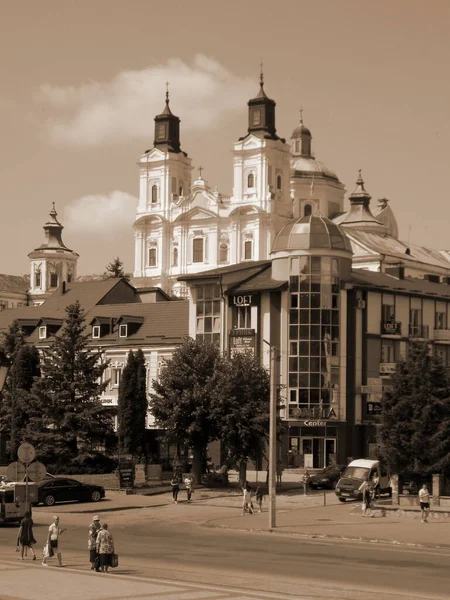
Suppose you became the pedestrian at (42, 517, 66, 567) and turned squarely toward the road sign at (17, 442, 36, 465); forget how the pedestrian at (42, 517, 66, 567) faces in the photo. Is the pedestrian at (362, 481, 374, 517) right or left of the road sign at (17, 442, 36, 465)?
right

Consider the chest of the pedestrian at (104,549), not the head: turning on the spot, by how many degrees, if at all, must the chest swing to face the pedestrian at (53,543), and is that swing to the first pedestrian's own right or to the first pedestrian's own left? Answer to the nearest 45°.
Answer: approximately 45° to the first pedestrian's own left

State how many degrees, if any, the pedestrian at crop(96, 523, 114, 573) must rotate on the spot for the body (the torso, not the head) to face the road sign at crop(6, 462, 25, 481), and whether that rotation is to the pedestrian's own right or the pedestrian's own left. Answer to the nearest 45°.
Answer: approximately 45° to the pedestrian's own left

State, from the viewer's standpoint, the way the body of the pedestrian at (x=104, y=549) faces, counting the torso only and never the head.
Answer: away from the camera

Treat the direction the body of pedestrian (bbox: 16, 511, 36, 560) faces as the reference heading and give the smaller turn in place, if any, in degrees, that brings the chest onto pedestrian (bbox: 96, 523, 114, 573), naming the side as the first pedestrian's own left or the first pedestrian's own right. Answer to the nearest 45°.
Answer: approximately 135° to the first pedestrian's own right
